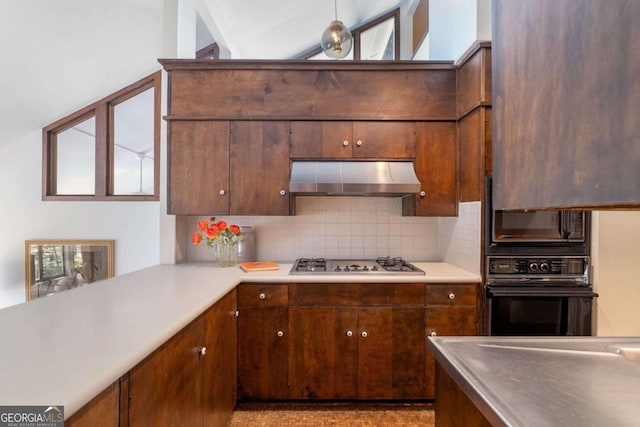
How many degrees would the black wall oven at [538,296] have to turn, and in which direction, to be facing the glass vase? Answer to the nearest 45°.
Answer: approximately 90° to its right

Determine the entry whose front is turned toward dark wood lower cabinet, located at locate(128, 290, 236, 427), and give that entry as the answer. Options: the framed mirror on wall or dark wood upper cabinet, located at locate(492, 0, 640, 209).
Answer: the framed mirror on wall

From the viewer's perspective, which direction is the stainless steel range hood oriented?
toward the camera

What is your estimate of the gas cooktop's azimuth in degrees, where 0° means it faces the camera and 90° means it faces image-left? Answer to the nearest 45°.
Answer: approximately 0°

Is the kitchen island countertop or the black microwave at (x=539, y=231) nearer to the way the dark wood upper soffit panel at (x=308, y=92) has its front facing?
the kitchen island countertop

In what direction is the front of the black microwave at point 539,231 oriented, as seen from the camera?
facing the viewer

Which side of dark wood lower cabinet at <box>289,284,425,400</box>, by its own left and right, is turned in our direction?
front

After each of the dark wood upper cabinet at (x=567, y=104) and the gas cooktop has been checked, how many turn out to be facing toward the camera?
2

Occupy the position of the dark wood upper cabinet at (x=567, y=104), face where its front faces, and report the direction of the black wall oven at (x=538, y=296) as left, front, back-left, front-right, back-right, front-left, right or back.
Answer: back

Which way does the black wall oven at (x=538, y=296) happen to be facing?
toward the camera
